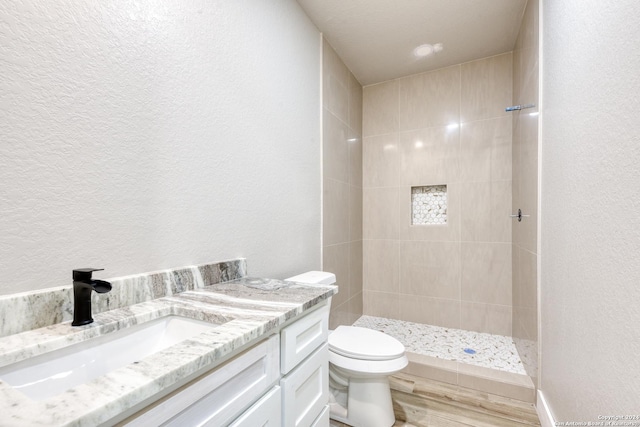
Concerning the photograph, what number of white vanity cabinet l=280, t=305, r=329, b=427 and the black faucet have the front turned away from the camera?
0

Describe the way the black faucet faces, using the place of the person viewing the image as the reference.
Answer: facing the viewer and to the right of the viewer

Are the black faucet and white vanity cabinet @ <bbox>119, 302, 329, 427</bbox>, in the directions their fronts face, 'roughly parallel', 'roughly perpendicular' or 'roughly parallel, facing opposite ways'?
roughly parallel

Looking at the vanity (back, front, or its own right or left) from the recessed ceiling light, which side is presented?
left

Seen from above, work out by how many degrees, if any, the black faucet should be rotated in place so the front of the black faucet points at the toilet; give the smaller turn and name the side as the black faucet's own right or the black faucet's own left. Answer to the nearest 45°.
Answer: approximately 45° to the black faucet's own left

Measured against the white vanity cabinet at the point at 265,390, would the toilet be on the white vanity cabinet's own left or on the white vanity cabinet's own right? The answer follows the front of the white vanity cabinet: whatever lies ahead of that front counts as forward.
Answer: on the white vanity cabinet's own left

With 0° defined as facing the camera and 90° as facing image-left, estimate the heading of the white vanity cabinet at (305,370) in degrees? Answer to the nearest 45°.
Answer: approximately 315°

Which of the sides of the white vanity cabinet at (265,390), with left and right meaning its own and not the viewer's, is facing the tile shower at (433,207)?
left

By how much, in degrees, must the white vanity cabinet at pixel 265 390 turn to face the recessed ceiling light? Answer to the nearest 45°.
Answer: approximately 90° to its left

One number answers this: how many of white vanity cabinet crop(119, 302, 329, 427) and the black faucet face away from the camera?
0
